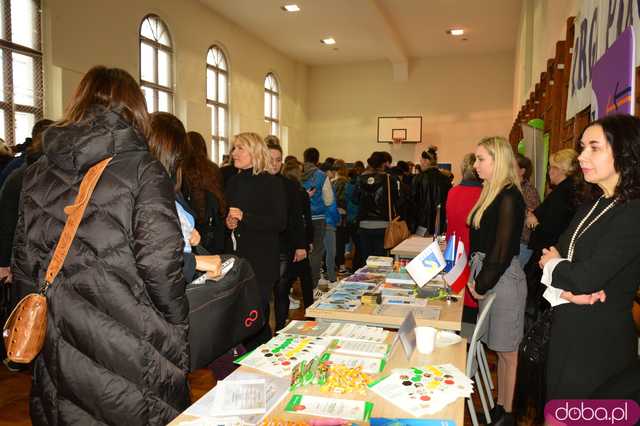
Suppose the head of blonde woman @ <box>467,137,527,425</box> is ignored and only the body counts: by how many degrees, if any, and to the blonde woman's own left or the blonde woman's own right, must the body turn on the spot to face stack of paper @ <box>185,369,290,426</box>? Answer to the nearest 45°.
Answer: approximately 45° to the blonde woman's own left

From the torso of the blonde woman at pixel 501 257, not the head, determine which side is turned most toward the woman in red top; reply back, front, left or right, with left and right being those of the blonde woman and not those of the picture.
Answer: right

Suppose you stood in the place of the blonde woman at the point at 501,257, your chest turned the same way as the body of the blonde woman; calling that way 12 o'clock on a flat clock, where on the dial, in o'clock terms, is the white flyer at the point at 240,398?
The white flyer is roughly at 10 o'clock from the blonde woman.

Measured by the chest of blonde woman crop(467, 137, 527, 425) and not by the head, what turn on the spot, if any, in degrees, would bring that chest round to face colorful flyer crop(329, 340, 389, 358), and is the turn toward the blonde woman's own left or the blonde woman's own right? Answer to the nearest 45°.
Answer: approximately 45° to the blonde woman's own left

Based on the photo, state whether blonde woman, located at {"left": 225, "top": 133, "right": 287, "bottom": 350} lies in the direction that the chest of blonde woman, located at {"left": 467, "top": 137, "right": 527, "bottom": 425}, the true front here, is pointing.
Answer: yes

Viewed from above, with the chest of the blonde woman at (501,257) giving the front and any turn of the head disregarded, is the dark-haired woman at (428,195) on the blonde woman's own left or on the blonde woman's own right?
on the blonde woman's own right

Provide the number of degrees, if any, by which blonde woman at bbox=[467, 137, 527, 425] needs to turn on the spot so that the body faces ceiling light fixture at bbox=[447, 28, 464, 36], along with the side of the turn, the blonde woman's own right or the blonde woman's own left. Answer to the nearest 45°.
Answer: approximately 90° to the blonde woman's own right

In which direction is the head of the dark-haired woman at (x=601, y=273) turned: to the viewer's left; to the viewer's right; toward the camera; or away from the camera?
to the viewer's left

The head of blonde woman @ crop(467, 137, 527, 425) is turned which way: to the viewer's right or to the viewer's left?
to the viewer's left

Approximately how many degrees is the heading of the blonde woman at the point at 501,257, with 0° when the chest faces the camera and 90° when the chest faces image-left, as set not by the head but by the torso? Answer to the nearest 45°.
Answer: approximately 90°

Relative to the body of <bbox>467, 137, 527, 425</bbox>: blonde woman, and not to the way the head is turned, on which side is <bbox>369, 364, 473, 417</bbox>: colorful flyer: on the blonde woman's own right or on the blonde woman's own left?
on the blonde woman's own left

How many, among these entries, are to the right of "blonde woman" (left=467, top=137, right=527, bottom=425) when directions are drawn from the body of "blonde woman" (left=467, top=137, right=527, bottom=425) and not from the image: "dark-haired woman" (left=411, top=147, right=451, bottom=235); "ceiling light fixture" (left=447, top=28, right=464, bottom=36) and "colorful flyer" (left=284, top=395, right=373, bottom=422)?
2

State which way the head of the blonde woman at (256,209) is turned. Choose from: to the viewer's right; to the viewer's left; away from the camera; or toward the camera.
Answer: to the viewer's left
